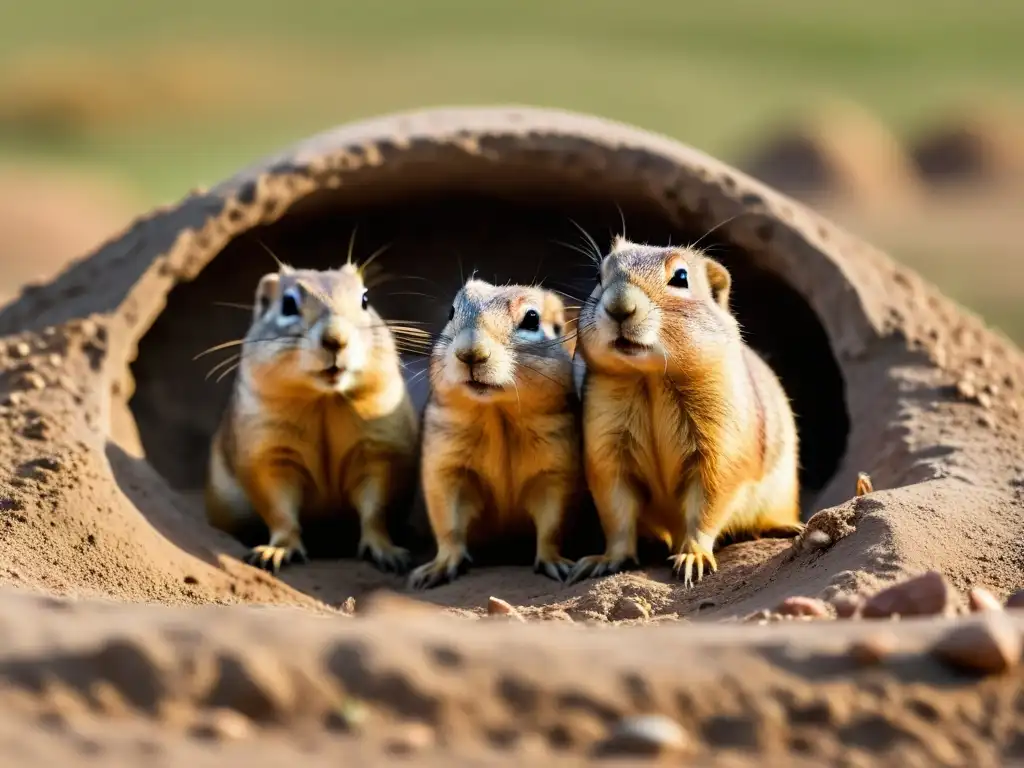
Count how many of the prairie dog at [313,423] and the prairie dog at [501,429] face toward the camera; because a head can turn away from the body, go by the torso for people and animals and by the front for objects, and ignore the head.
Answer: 2

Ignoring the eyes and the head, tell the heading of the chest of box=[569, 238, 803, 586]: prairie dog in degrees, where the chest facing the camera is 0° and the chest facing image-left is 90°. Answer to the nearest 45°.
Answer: approximately 45°

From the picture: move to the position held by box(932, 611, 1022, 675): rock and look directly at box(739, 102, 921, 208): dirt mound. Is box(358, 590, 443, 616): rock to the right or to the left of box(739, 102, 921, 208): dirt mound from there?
left

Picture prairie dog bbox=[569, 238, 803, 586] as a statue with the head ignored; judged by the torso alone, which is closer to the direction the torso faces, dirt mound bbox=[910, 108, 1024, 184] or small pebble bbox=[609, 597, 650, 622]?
the small pebble

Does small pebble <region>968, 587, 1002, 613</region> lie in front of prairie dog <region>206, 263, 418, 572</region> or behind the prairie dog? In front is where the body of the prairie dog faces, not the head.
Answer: in front

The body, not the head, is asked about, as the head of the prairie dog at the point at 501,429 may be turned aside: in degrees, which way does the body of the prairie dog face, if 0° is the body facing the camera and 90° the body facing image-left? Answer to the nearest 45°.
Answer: approximately 0°

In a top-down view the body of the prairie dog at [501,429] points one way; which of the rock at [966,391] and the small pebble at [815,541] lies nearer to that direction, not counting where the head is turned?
the small pebble

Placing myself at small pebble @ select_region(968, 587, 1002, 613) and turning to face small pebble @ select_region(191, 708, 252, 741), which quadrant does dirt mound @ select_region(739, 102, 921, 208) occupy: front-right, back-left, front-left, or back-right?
back-right

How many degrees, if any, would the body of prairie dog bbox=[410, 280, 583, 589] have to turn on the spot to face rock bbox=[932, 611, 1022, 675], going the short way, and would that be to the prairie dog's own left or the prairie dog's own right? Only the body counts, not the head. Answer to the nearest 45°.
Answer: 0° — it already faces it

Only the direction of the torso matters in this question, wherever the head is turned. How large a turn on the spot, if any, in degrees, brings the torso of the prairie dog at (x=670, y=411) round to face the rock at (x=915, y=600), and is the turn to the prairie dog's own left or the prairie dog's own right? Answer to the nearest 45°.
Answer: approximately 45° to the prairie dog's own left

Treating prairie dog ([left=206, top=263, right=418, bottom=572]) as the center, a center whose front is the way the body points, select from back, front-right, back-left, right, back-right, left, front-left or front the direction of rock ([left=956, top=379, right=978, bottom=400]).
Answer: left

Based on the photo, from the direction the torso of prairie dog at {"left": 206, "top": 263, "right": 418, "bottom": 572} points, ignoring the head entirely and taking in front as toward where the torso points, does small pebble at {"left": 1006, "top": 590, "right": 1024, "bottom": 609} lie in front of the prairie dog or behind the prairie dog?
in front

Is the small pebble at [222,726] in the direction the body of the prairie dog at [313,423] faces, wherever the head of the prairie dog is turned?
yes

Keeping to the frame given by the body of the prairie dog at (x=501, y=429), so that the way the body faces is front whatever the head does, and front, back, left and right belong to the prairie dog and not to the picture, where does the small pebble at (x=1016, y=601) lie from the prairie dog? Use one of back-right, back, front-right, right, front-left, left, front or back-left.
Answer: front-left

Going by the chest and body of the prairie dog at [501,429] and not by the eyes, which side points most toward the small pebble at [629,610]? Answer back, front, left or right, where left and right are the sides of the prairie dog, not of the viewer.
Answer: front
